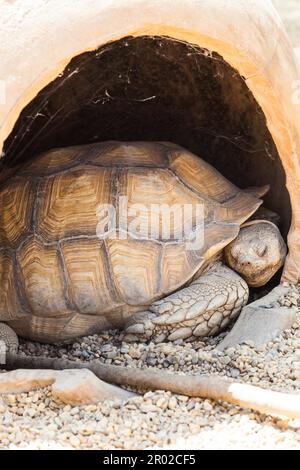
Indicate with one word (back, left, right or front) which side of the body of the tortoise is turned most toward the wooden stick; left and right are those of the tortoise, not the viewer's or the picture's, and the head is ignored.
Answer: right

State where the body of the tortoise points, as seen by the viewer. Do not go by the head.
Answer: to the viewer's right
